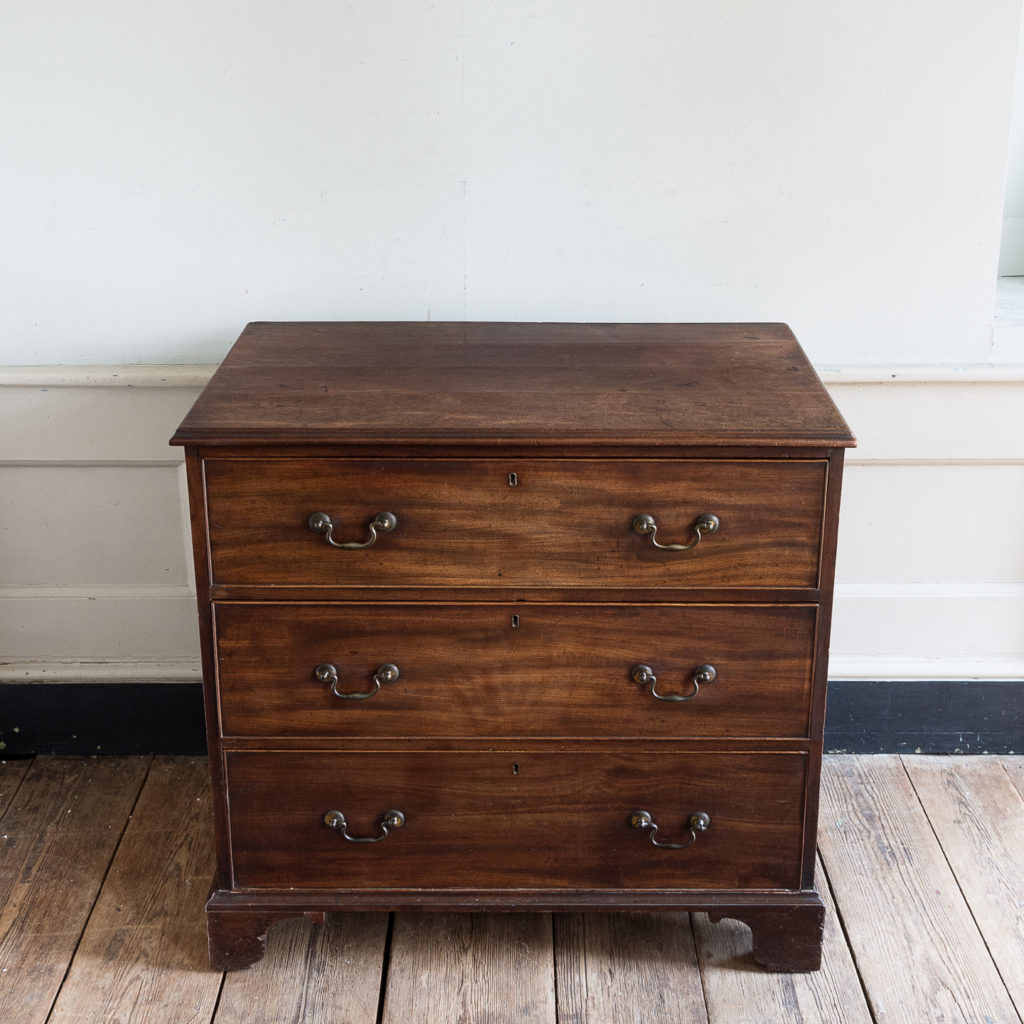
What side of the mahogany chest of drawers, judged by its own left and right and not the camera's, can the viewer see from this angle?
front
